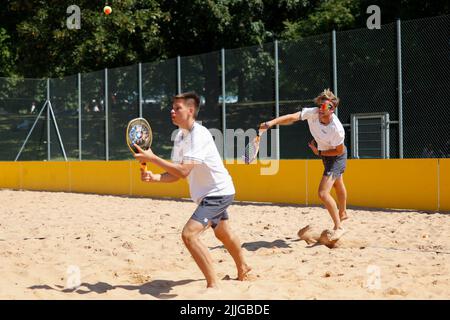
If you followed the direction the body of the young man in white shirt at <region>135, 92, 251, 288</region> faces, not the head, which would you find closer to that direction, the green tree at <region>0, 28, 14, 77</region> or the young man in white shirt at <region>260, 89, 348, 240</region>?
the green tree

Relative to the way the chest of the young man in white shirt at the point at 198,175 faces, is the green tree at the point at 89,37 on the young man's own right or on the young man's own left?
on the young man's own right

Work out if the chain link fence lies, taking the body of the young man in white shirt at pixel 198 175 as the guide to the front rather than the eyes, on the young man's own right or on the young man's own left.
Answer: on the young man's own right

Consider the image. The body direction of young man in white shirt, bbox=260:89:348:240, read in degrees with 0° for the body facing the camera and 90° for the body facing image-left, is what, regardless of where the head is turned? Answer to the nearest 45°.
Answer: approximately 0°

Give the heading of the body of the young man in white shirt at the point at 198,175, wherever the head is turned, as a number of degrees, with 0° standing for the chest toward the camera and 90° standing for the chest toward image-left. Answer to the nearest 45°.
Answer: approximately 90°

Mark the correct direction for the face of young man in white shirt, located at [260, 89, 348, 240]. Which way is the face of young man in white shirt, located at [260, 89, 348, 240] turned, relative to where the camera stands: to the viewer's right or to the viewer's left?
to the viewer's left
